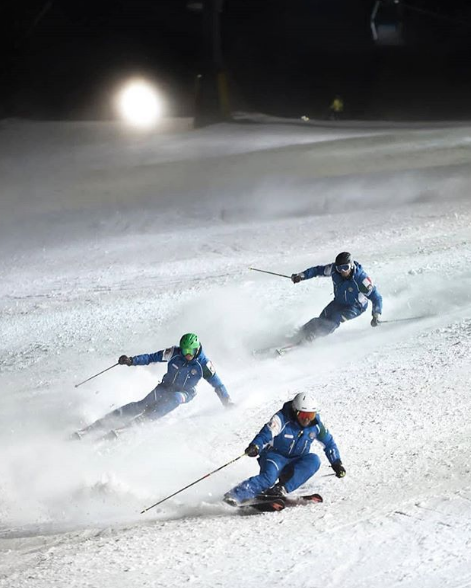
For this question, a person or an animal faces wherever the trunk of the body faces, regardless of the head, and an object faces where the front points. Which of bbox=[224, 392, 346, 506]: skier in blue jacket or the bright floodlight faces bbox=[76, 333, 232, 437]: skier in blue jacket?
the bright floodlight

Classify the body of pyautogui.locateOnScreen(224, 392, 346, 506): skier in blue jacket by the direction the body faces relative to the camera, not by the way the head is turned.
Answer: toward the camera

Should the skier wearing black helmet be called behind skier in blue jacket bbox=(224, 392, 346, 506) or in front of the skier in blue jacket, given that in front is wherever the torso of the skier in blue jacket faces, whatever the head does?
behind

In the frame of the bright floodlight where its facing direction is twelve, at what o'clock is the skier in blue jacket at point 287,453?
The skier in blue jacket is roughly at 12 o'clock from the bright floodlight.

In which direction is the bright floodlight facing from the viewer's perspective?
toward the camera

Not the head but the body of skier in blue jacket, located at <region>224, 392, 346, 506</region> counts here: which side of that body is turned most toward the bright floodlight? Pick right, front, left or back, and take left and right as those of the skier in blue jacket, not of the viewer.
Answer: back

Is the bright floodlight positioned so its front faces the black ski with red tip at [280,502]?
yes

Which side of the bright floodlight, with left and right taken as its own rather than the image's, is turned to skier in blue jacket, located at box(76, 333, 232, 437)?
front

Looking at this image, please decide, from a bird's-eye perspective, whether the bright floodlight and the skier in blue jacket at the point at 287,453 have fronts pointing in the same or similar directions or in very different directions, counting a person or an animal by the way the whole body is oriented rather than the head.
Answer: same or similar directions

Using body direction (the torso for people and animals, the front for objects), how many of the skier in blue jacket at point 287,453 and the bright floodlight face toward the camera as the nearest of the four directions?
2

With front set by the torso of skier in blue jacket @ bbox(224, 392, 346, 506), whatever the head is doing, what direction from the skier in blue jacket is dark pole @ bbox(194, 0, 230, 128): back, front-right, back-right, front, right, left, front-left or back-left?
back

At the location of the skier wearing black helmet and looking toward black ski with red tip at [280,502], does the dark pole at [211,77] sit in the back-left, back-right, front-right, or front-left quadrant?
back-right

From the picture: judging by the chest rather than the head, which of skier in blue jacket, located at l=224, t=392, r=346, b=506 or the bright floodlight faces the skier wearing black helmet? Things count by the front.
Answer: the bright floodlight

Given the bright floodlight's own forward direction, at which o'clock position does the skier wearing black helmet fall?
The skier wearing black helmet is roughly at 12 o'clock from the bright floodlight.
